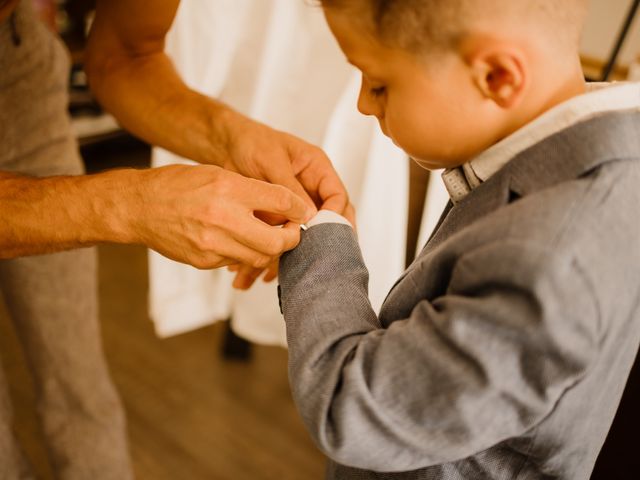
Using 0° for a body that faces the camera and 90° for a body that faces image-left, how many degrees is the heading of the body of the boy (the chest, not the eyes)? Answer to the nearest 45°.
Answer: approximately 90°

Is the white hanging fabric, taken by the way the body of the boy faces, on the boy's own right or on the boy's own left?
on the boy's own right

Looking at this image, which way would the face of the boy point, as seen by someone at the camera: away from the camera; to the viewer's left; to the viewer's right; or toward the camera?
to the viewer's left
